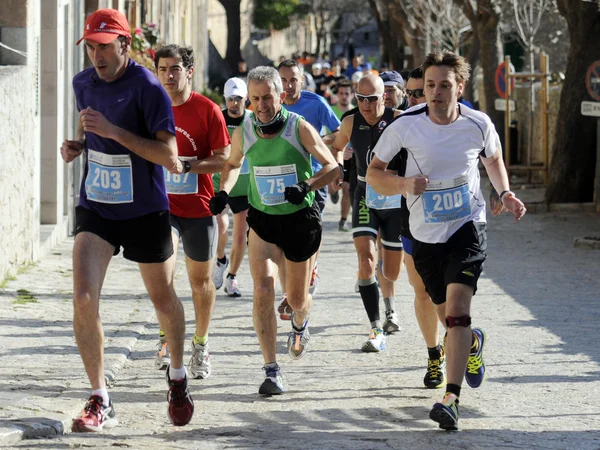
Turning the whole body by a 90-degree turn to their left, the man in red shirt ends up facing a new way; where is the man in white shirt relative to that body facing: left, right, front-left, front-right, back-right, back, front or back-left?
front-right

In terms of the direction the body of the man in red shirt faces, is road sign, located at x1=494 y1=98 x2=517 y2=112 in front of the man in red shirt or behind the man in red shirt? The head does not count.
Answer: behind

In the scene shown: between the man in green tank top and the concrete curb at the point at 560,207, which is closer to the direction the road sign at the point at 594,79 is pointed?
the man in green tank top

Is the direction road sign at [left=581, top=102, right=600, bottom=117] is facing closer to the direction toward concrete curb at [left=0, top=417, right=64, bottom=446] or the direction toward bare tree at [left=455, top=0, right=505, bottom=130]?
the concrete curb

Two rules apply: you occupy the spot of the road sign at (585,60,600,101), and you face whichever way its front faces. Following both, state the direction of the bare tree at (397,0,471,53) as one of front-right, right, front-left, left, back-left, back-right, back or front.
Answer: back

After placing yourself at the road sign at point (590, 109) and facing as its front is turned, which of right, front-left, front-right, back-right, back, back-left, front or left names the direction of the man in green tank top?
front

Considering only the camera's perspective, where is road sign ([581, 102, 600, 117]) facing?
facing the viewer

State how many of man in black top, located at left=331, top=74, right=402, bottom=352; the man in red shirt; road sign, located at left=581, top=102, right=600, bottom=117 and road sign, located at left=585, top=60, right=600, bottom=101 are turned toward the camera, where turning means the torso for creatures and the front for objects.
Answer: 4

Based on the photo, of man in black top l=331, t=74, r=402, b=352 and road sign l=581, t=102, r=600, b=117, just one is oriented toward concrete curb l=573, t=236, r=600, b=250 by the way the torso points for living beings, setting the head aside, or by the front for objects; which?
the road sign

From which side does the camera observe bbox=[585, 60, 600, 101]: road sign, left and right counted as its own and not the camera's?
front

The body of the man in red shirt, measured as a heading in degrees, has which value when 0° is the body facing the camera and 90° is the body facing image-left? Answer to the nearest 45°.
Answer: approximately 0°

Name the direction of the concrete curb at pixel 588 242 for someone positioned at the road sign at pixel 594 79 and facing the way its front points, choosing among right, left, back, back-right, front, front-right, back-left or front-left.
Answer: front

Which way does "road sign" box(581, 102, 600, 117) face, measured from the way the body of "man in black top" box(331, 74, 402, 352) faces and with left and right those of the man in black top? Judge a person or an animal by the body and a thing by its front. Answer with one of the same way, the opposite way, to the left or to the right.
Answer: the same way

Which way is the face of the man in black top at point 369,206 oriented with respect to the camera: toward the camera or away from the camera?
toward the camera

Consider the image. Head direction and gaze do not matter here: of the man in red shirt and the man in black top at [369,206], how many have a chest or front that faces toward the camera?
2

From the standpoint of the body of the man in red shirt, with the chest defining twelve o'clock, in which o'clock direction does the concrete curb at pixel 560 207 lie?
The concrete curb is roughly at 7 o'clock from the man in red shirt.
